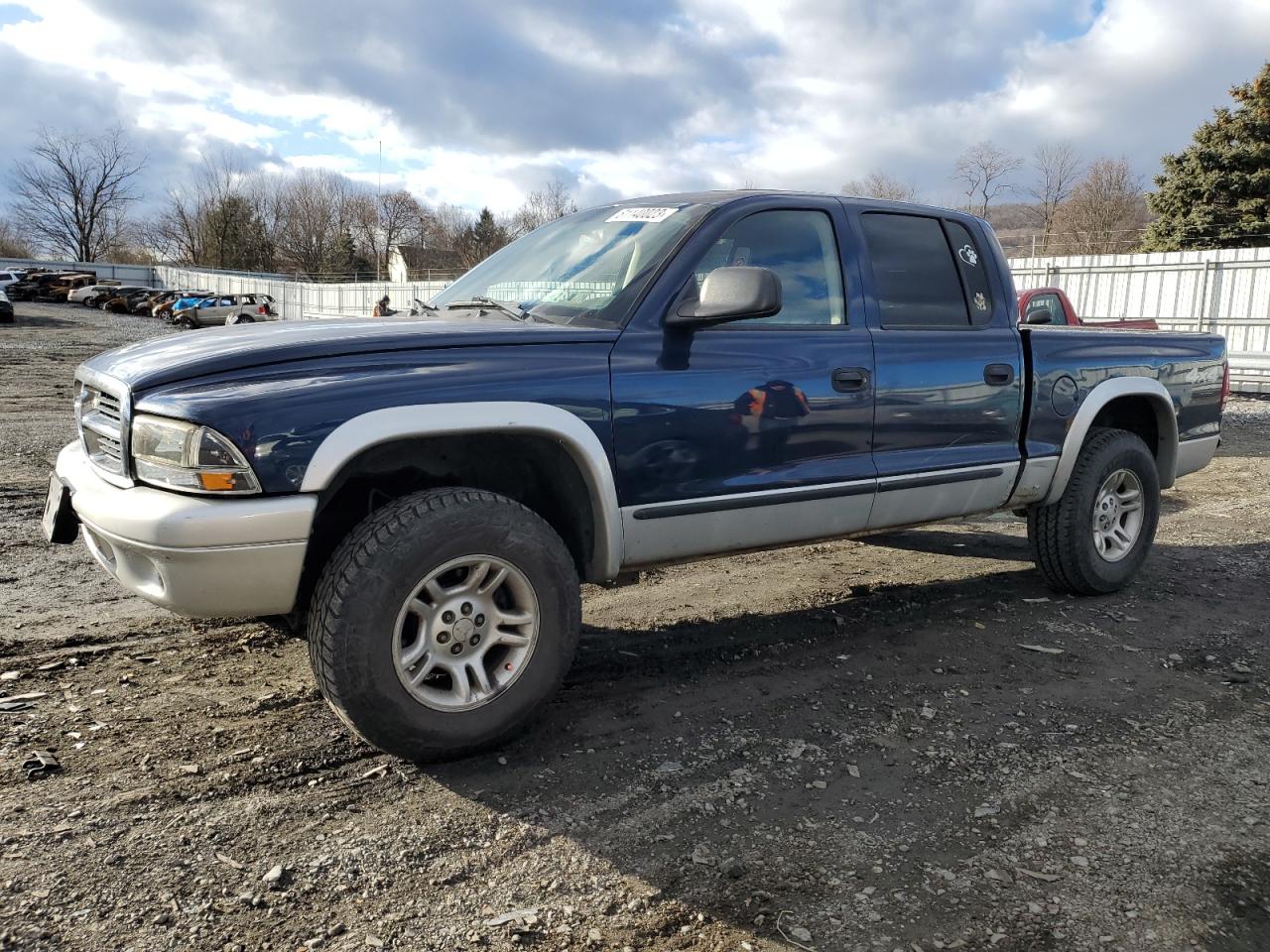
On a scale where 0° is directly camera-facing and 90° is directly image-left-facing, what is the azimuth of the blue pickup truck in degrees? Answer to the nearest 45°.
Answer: approximately 45°

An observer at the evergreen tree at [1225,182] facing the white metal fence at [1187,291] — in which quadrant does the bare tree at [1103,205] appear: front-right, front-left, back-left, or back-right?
back-right

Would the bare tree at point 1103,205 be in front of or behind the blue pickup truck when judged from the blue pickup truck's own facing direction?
behind

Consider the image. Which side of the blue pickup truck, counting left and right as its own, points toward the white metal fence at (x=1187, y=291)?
back

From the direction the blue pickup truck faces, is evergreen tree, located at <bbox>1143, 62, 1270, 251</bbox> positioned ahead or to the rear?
to the rear
